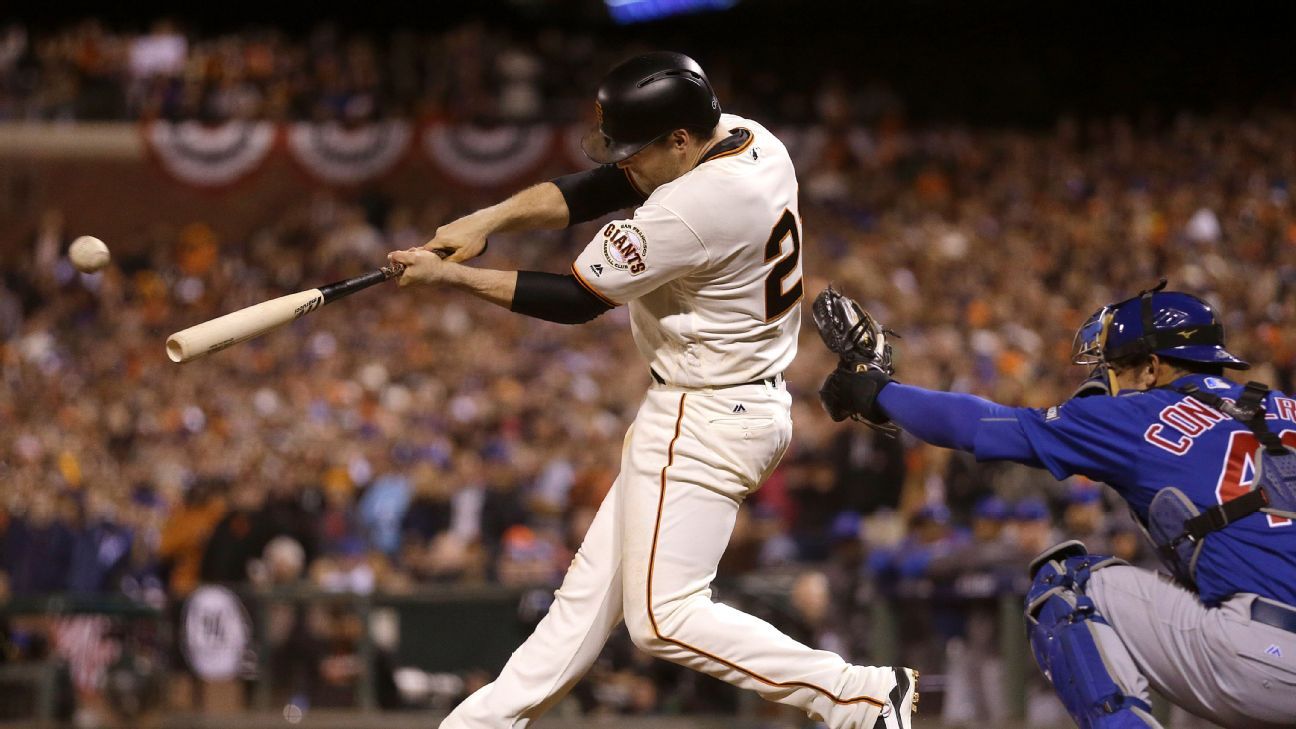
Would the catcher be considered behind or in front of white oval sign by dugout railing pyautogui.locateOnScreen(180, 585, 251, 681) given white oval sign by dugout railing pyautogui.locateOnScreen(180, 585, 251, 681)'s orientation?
in front

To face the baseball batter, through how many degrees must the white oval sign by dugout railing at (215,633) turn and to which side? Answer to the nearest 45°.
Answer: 0° — it already faces them

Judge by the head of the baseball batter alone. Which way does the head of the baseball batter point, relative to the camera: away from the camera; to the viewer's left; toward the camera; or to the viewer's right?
to the viewer's left

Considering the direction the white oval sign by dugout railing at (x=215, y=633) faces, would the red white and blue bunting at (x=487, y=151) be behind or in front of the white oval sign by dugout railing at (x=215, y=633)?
behind

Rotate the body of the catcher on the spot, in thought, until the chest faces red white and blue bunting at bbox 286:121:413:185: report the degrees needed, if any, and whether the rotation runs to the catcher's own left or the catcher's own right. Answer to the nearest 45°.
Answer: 0° — they already face it

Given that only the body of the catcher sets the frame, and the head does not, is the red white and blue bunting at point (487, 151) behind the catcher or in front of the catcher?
in front

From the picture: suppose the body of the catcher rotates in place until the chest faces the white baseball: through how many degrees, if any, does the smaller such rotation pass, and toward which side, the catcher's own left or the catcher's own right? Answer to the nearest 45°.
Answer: approximately 45° to the catcher's own left

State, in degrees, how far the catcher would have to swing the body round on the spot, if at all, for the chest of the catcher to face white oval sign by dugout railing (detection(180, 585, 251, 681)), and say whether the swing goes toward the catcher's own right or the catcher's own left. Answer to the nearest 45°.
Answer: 0° — they already face it

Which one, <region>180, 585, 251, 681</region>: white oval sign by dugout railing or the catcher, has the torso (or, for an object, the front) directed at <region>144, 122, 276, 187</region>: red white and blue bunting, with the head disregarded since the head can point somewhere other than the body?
the catcher

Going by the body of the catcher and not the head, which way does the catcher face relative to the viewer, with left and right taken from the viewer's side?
facing away from the viewer and to the left of the viewer
